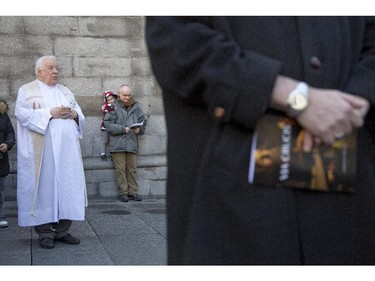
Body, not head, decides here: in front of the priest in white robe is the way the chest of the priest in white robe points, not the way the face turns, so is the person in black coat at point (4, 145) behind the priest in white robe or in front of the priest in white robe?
behind

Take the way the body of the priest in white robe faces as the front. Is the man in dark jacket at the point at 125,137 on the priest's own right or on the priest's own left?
on the priest's own left

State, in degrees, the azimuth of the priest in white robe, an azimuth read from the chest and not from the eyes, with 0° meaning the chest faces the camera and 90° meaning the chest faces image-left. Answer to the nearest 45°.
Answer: approximately 315°

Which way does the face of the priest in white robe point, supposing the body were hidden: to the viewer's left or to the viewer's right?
to the viewer's right
